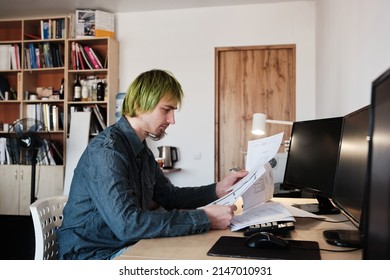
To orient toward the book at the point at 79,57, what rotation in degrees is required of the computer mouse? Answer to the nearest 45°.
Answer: approximately 135° to its left

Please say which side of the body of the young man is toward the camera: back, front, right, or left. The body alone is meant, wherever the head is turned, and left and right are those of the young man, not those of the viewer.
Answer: right

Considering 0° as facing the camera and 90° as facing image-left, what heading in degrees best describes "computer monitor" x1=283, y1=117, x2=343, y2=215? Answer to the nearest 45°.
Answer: approximately 45°

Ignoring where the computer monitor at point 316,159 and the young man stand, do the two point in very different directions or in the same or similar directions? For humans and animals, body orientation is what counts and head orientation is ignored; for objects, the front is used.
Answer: very different directions

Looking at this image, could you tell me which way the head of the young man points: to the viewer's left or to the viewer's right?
to the viewer's right

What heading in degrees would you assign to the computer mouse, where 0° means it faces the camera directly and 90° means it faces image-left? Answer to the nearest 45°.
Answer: approximately 270°

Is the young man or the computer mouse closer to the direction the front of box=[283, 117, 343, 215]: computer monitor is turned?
the young man
